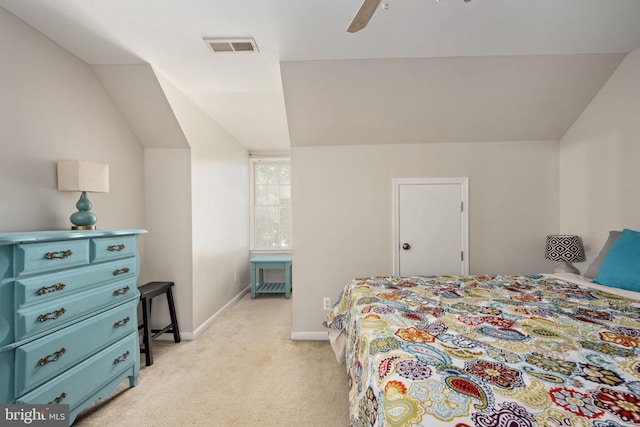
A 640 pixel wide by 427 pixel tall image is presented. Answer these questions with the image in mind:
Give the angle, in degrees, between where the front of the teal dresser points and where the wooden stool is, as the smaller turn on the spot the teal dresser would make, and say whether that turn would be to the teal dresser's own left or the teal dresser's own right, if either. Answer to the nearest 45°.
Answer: approximately 90° to the teal dresser's own left

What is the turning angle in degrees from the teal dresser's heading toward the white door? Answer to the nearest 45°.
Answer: approximately 45° to its left

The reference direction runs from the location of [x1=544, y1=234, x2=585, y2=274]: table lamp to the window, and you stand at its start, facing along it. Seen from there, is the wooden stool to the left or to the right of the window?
left

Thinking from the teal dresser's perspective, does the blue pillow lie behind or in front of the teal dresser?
in front

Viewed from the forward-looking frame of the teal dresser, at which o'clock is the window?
The window is roughly at 9 o'clock from the teal dresser.

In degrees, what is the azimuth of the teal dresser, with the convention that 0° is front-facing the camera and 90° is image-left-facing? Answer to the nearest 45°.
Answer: approximately 315°

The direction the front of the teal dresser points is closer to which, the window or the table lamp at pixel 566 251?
the table lamp
